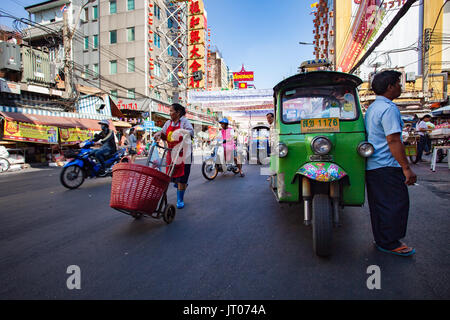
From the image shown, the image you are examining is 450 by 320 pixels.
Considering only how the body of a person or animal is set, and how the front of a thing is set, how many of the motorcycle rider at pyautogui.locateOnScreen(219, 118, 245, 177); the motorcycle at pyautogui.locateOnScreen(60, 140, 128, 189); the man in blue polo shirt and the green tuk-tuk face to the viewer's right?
1

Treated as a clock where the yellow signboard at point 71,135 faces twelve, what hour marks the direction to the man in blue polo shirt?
The man in blue polo shirt is roughly at 1 o'clock from the yellow signboard.

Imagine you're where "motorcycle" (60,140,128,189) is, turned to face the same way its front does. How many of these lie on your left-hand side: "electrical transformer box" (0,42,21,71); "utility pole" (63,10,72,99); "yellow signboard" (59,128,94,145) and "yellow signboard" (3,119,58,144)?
0

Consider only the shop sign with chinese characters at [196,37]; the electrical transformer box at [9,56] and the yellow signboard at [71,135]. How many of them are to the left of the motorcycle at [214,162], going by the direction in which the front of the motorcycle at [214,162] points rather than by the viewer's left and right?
0

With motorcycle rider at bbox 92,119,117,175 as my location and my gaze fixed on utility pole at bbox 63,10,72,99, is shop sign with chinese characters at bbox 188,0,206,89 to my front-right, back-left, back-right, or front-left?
front-right

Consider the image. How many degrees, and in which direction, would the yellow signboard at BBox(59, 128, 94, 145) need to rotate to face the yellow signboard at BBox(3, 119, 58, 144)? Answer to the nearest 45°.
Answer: approximately 90° to its right

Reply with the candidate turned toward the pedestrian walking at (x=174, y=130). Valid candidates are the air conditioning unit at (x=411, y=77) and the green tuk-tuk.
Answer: the air conditioning unit

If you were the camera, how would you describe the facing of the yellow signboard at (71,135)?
facing the viewer and to the right of the viewer

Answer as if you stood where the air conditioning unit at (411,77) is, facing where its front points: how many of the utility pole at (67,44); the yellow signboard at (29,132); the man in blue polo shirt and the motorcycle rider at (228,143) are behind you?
0

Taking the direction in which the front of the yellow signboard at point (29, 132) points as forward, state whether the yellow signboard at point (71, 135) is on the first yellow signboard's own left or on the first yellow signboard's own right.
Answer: on the first yellow signboard's own left

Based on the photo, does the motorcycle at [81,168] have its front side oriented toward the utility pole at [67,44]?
no

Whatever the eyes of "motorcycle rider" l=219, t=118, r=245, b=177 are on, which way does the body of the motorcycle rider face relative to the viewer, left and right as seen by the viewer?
facing the viewer and to the left of the viewer

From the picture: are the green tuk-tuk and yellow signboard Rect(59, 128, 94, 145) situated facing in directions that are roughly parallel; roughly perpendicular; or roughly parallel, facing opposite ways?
roughly perpendicular
